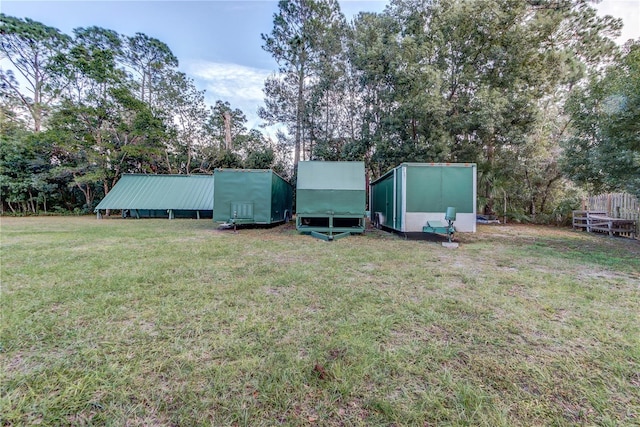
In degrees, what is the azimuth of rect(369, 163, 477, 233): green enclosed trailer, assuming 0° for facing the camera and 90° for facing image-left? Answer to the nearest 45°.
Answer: approximately 0°

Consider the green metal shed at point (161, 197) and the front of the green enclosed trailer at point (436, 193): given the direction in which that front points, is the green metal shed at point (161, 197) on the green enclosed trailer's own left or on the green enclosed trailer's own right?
on the green enclosed trailer's own right

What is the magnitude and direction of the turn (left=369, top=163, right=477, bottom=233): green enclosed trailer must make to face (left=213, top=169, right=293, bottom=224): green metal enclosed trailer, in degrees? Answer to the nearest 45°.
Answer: approximately 90° to its right

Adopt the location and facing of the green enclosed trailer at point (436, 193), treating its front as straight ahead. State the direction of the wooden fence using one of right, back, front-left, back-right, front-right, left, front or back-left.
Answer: back-left

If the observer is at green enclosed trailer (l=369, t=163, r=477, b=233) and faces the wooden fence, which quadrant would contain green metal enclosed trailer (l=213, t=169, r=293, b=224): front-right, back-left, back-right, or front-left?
back-left

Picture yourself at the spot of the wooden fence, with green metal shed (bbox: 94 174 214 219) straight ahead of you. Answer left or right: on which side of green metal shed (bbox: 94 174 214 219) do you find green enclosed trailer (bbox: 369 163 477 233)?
left

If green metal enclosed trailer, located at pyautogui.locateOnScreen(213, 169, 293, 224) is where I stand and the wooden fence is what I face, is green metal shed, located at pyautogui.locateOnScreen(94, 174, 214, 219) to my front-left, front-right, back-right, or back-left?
back-left
